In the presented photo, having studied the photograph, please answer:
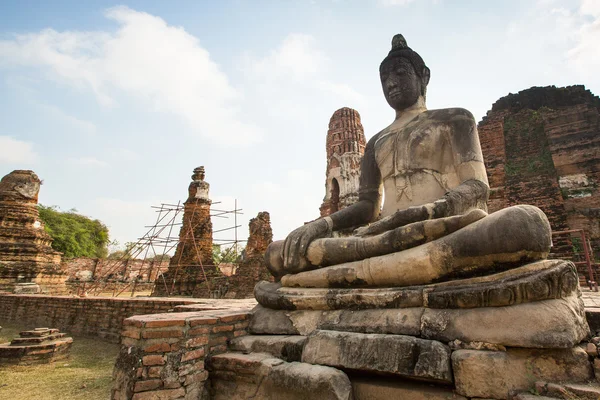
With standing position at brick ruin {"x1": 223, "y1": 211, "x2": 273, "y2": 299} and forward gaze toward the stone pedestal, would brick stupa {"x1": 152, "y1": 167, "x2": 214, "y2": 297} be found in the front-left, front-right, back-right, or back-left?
back-right

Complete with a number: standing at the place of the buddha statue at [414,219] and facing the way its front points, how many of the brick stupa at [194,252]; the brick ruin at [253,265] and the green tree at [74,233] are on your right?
3

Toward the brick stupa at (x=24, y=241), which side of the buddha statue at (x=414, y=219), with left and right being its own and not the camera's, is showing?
right

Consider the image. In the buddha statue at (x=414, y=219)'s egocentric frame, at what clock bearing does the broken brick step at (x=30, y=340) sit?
The broken brick step is roughly at 2 o'clock from the buddha statue.

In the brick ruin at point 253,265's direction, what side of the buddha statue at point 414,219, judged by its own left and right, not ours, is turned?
right

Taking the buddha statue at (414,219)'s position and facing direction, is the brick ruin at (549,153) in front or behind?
behind

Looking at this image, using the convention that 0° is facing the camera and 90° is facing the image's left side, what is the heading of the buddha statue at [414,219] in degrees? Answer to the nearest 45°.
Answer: approximately 45°

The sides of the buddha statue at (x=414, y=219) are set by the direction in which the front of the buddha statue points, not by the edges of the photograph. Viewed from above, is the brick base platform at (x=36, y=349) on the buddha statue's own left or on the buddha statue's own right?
on the buddha statue's own right
